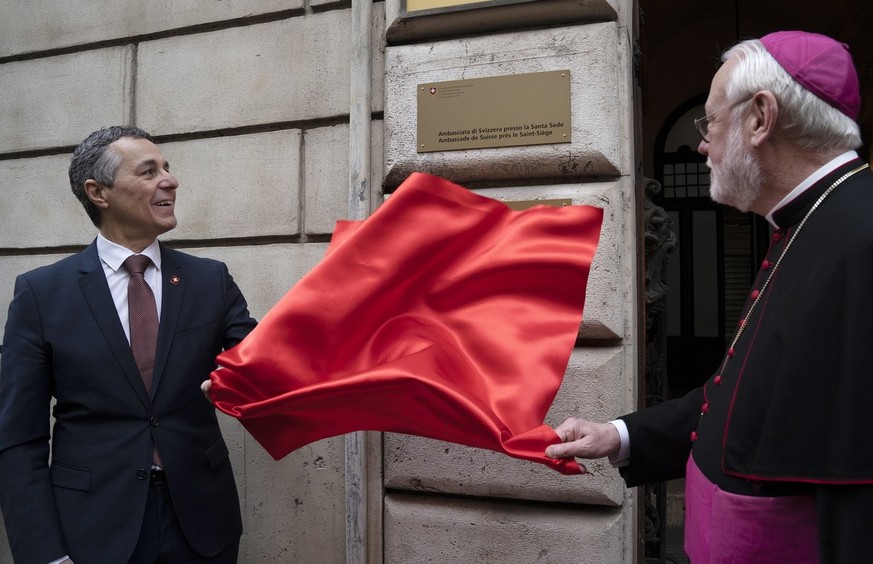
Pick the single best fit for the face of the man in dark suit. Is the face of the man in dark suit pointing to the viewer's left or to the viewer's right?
to the viewer's right

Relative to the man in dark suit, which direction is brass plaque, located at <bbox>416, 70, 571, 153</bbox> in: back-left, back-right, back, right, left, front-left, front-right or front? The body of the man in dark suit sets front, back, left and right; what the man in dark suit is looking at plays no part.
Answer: front-left

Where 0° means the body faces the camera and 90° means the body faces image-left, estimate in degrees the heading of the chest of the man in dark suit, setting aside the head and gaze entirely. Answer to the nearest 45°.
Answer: approximately 315°
